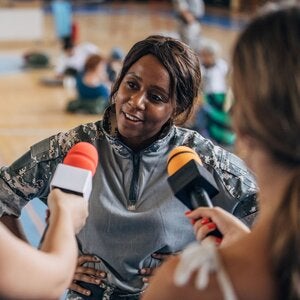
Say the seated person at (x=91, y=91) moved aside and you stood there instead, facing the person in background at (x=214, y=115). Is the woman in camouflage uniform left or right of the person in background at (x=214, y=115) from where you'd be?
right

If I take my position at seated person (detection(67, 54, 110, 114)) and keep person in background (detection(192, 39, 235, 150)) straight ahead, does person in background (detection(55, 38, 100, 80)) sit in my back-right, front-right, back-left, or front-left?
back-left

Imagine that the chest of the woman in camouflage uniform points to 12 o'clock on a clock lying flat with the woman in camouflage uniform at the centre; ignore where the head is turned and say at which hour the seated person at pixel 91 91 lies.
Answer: The seated person is roughly at 6 o'clock from the woman in camouflage uniform.

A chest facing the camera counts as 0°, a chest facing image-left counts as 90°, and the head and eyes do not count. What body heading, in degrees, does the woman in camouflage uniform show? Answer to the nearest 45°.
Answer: approximately 0°

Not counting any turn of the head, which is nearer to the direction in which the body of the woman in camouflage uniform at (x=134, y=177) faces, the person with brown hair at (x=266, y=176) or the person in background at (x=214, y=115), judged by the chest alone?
the person with brown hair

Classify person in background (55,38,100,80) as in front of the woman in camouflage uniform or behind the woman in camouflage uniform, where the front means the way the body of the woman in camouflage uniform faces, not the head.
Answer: behind

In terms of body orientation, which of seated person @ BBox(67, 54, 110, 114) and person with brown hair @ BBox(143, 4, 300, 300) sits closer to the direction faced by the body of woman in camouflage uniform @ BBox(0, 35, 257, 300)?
the person with brown hair

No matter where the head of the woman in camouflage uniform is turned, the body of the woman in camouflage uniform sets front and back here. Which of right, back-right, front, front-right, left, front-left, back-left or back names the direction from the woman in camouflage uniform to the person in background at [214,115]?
back

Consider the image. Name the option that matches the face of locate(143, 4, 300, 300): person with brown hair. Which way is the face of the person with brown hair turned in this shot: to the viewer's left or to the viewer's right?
to the viewer's left

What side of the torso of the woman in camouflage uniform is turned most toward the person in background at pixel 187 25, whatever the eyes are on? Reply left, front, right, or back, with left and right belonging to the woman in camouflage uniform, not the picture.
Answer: back
